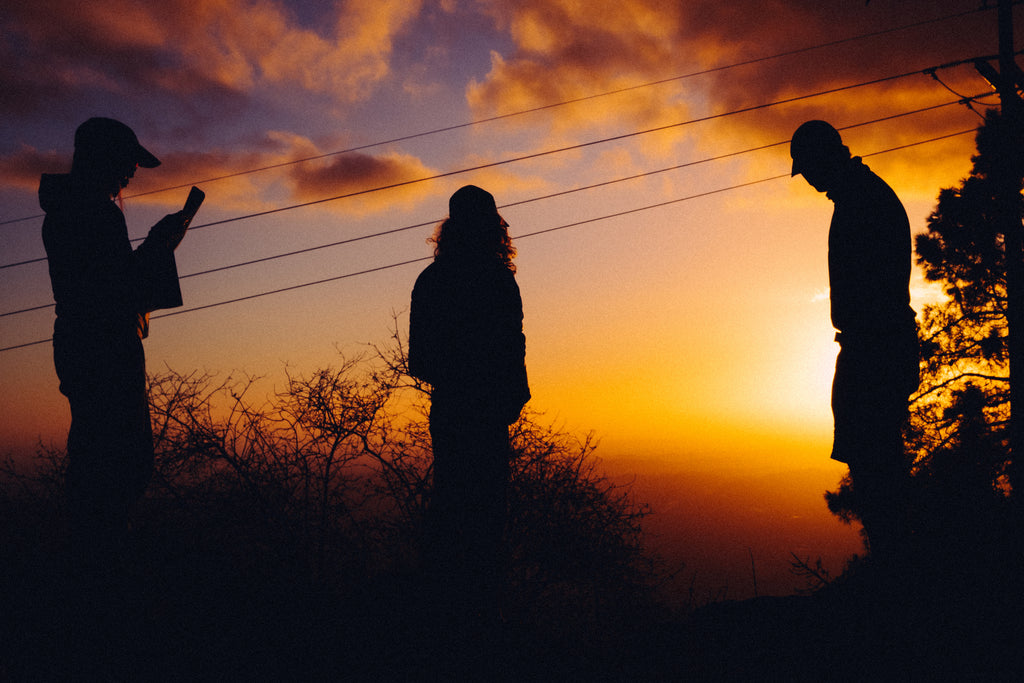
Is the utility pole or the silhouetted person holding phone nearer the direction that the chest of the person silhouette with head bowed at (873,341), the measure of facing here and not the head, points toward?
the silhouetted person holding phone

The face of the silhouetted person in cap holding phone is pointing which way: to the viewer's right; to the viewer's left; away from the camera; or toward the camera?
to the viewer's right

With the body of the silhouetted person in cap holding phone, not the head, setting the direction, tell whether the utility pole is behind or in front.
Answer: in front

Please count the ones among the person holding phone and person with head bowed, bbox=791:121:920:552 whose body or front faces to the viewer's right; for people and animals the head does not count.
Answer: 1

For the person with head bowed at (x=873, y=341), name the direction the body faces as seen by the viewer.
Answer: to the viewer's left

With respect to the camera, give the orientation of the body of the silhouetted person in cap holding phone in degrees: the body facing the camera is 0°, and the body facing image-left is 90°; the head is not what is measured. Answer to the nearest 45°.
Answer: approximately 270°
